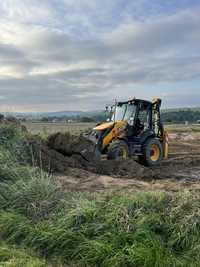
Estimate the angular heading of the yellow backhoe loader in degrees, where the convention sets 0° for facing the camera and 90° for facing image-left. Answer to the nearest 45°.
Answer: approximately 45°

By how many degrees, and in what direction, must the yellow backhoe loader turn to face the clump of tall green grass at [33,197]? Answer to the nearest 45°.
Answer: approximately 45° to its left

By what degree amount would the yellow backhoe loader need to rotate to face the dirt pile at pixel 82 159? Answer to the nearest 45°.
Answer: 0° — it already faces it
